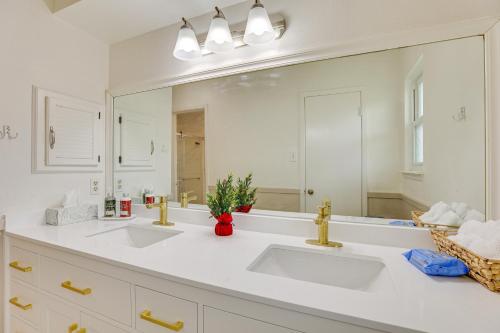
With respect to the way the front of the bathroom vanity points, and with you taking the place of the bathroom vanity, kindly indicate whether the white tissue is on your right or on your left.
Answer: on your right

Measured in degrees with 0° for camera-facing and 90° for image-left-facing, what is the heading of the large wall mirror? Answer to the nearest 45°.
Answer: approximately 45°

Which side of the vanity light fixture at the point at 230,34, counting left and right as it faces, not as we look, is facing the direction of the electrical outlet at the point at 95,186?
right

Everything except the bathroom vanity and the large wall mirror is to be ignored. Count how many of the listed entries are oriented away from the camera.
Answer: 0

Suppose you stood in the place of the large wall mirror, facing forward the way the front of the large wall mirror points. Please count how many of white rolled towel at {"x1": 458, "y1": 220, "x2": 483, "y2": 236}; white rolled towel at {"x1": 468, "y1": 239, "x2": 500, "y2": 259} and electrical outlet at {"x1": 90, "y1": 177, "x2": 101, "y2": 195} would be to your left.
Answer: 2
